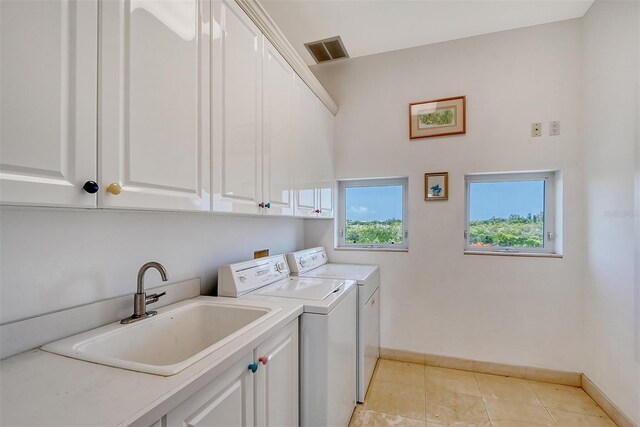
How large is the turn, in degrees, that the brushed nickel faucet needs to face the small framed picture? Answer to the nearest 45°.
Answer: approximately 45° to its left

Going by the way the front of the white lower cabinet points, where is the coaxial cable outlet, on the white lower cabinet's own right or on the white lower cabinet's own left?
on the white lower cabinet's own left

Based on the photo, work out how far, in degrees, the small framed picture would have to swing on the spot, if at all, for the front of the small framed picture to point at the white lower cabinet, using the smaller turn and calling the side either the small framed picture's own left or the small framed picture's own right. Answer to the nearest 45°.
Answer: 0° — it already faces it

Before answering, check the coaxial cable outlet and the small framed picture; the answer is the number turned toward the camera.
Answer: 2

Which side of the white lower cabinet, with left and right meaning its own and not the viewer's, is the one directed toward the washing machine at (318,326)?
left

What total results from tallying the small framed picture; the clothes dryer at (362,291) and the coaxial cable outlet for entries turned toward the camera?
2

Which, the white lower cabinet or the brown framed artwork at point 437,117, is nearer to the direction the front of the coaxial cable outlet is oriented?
the white lower cabinet

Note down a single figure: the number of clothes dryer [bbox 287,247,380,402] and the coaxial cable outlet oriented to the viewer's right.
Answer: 1

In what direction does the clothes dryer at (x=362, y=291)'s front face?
to the viewer's right
